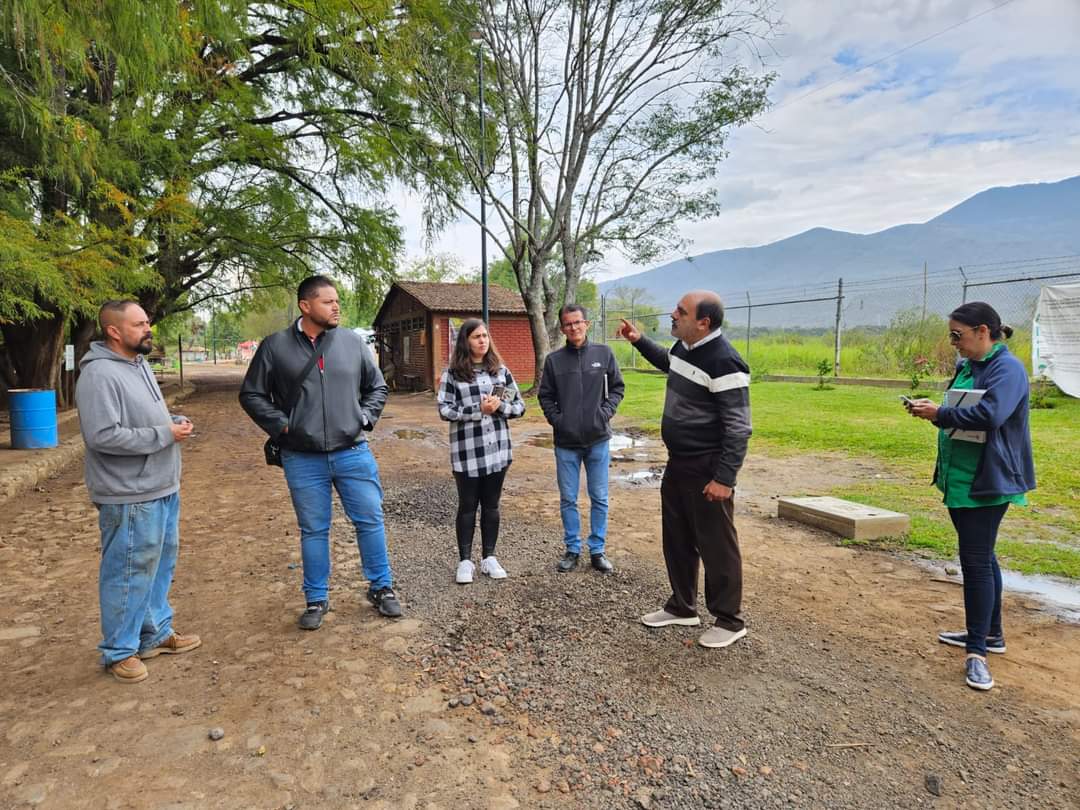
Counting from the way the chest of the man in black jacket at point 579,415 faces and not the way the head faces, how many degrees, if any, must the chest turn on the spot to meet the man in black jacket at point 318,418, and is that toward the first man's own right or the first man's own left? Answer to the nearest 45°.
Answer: approximately 45° to the first man's own right

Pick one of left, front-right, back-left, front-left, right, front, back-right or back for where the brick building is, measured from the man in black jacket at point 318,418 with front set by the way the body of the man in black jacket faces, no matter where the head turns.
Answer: back

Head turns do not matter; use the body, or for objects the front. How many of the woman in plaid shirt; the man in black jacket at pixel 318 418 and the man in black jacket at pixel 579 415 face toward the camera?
3

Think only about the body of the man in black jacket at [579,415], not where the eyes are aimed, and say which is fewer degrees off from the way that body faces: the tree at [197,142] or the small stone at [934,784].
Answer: the small stone

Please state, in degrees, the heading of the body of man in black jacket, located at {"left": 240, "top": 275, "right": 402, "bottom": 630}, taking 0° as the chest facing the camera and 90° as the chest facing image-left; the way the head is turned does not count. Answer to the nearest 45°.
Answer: approximately 0°

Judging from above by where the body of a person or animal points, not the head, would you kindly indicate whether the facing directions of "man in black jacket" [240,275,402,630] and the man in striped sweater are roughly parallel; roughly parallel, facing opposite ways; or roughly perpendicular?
roughly perpendicular

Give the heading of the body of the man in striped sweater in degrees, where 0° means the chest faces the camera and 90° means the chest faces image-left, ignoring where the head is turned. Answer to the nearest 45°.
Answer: approximately 45°
